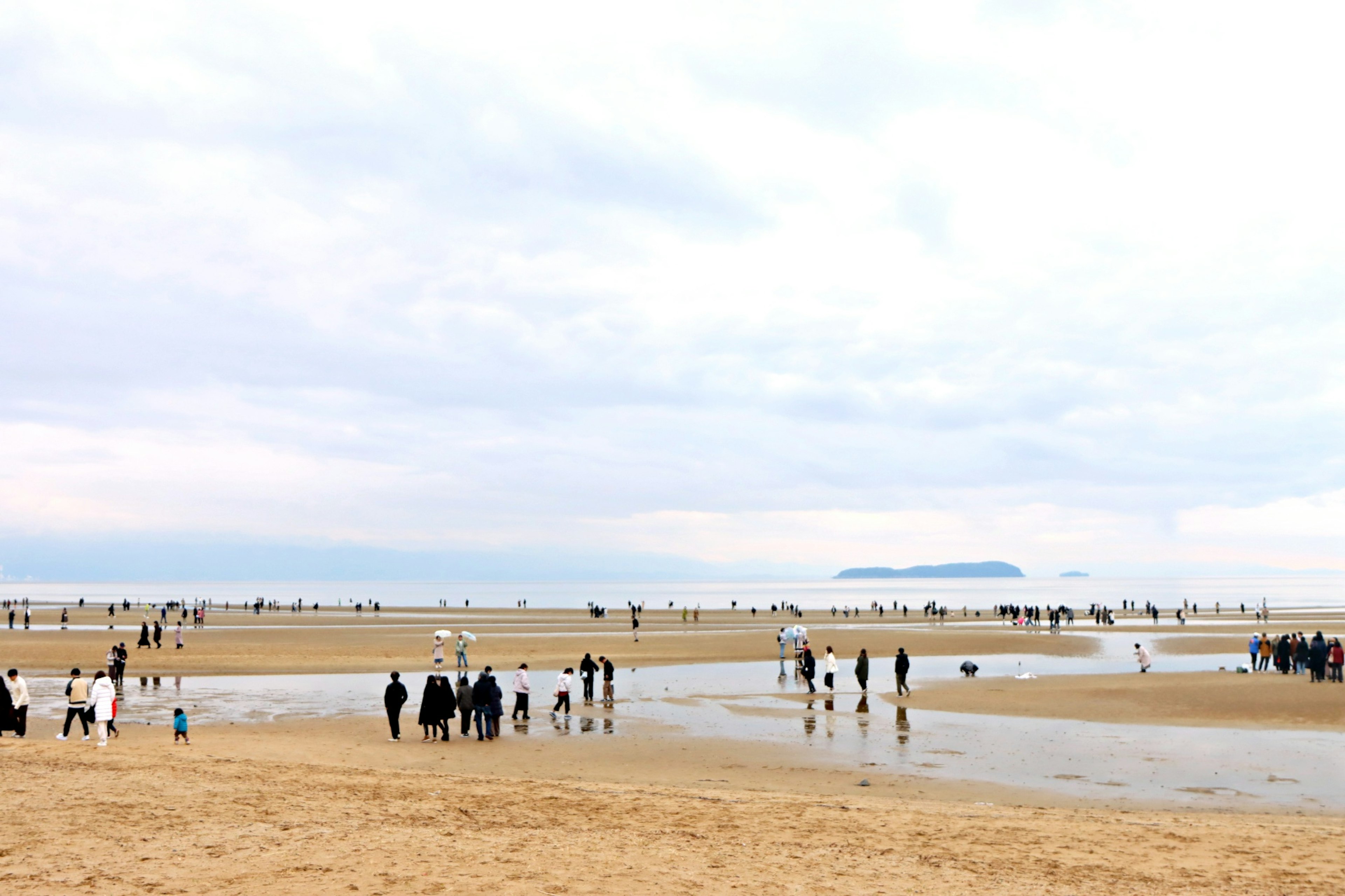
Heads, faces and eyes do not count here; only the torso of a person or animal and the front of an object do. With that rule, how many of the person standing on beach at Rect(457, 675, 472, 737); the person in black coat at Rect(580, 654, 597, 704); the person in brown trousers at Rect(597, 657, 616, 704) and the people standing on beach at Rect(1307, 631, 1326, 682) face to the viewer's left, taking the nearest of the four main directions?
1

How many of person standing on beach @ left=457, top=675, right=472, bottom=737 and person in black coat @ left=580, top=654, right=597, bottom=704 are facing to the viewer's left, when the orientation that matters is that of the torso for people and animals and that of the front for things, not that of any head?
0

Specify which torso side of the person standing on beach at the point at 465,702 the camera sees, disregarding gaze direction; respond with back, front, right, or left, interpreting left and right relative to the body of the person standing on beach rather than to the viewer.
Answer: back

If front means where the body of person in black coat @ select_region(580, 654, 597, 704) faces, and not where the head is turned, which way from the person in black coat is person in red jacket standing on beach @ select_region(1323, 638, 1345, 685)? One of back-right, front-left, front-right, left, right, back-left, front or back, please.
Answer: right

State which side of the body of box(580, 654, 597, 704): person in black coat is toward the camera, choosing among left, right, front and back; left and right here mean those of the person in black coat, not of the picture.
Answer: back

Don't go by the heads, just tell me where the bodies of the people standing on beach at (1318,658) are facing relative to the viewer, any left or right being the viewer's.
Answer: facing away from the viewer

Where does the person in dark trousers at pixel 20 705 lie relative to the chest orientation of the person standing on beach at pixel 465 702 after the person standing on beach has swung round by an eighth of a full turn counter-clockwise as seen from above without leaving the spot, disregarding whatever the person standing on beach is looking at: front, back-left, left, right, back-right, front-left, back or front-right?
front-left

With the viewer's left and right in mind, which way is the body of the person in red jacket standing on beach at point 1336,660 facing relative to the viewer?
facing away from the viewer
